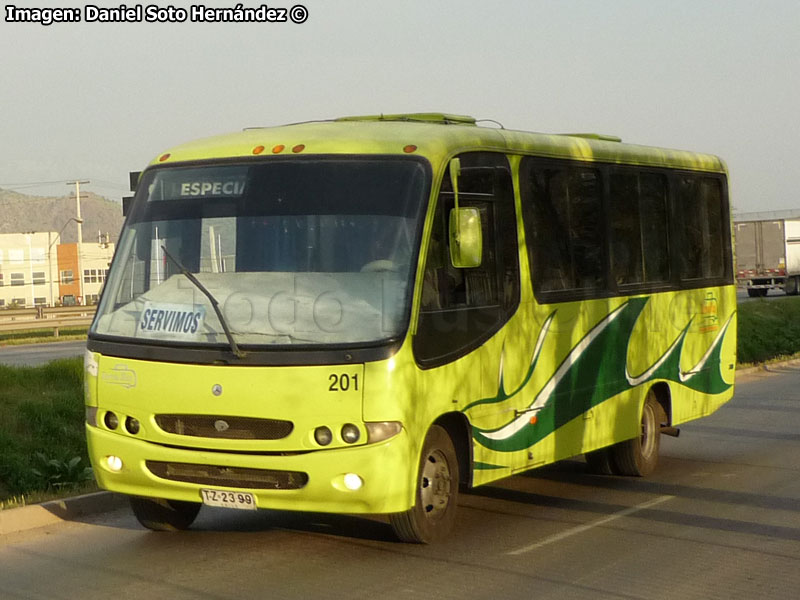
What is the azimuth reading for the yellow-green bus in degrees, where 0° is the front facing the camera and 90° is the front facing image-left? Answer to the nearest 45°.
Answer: approximately 45°
